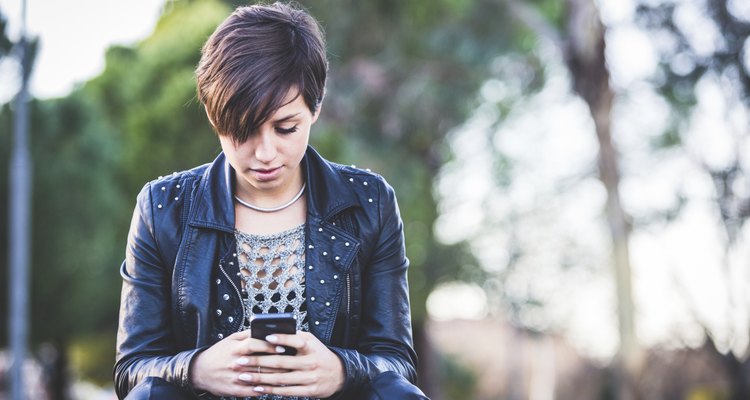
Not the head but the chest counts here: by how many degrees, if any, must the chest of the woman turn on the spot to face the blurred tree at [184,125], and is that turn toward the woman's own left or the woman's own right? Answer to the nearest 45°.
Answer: approximately 180°

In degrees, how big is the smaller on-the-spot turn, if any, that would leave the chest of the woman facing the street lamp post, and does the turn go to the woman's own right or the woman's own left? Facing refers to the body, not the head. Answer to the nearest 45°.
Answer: approximately 180°

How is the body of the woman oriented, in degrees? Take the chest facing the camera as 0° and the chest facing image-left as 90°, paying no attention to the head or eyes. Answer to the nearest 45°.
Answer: approximately 0°

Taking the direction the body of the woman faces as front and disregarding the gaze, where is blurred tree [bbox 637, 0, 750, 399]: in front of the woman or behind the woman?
behind
